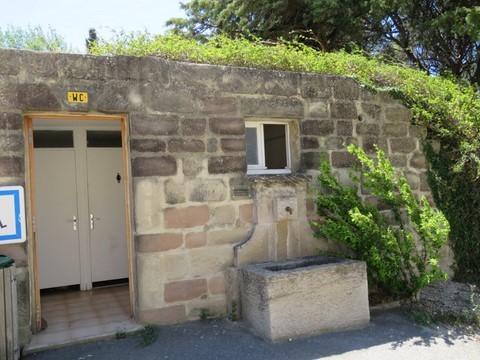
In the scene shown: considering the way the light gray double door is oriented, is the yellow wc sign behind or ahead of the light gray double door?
ahead

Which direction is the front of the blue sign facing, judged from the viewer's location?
facing the viewer

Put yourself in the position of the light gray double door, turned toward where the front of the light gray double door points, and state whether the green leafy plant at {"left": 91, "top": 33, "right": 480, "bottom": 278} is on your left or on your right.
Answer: on your left

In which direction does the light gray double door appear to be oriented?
toward the camera

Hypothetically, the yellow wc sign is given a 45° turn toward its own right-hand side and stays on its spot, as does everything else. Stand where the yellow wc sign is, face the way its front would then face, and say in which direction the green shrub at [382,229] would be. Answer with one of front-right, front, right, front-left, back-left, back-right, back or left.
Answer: back-left

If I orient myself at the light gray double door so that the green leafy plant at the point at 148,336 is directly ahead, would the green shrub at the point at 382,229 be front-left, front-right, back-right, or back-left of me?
front-left

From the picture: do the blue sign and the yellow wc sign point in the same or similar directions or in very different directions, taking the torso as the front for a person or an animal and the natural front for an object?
same or similar directions

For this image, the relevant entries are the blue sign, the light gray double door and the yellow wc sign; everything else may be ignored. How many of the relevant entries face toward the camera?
3

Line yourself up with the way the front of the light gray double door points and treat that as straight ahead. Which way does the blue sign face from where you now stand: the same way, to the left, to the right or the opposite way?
the same way

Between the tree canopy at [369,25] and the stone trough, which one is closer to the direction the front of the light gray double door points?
the stone trough

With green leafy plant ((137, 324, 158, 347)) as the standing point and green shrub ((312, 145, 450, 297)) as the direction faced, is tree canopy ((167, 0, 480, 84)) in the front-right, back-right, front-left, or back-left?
front-left

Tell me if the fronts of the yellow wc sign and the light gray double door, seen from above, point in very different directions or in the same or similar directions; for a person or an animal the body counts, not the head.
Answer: same or similar directions

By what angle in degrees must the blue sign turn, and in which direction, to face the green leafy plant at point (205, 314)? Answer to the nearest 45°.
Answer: approximately 90° to its left
